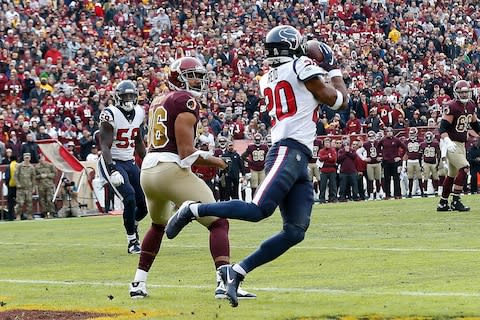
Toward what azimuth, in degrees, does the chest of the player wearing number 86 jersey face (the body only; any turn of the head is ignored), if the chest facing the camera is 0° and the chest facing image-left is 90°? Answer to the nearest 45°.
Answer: approximately 225°

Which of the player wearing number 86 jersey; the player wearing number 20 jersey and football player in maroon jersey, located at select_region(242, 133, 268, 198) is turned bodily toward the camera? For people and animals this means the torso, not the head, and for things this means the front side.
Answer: the football player in maroon jersey

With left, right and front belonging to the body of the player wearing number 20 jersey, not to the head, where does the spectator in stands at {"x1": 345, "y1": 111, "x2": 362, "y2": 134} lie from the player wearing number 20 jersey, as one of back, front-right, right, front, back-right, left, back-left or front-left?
front-left

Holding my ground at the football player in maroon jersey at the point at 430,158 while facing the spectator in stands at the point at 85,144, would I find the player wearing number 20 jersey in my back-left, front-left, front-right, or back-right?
front-left

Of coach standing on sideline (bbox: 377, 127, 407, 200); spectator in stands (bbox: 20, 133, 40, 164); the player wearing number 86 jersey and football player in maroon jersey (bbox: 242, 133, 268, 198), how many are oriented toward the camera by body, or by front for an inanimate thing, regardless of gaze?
3

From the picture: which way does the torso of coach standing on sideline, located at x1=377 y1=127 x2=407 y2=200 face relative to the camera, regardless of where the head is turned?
toward the camera

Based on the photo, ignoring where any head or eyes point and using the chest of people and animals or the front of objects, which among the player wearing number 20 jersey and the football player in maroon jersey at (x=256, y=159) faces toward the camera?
the football player in maroon jersey

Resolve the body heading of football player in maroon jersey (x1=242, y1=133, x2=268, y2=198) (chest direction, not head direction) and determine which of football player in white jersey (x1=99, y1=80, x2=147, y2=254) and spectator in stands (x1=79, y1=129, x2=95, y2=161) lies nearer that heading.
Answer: the football player in white jersey

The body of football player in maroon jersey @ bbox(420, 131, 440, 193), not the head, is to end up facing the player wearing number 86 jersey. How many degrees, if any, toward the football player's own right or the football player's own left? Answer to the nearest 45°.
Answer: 0° — they already face them

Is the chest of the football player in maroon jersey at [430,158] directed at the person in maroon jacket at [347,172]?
no

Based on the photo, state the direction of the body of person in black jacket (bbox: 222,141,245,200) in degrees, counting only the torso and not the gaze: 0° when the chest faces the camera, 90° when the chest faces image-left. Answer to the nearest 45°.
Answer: approximately 0°

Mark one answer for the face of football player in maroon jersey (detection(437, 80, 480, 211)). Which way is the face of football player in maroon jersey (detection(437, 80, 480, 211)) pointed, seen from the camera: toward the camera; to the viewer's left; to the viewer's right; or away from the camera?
toward the camera

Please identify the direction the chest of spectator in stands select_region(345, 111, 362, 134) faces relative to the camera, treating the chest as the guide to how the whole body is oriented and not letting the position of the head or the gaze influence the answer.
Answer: toward the camera

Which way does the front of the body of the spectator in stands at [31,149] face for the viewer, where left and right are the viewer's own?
facing the viewer

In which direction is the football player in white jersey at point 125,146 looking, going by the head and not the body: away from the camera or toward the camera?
toward the camera
